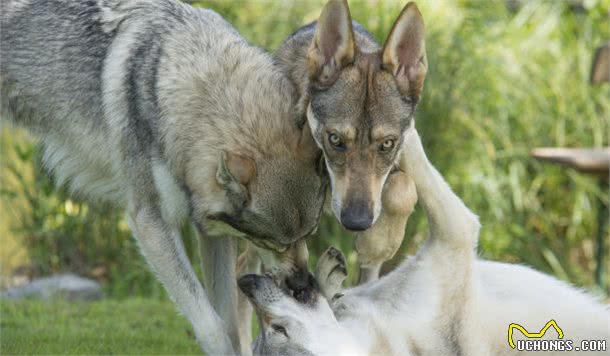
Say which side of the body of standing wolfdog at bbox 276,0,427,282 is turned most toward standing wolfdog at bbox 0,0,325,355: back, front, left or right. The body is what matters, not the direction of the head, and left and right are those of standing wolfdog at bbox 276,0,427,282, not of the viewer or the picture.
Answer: right

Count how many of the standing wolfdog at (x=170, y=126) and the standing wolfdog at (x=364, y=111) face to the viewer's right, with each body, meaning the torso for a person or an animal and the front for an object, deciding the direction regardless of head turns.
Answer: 1

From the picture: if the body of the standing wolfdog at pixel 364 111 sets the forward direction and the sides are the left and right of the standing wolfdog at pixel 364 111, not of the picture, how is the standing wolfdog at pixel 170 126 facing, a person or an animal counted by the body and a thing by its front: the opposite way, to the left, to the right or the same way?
to the left

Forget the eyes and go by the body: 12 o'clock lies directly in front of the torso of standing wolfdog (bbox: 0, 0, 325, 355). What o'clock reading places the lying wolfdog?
The lying wolfdog is roughly at 1 o'clock from the standing wolfdog.

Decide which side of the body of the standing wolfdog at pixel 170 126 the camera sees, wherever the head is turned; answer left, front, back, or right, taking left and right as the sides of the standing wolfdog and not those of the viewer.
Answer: right

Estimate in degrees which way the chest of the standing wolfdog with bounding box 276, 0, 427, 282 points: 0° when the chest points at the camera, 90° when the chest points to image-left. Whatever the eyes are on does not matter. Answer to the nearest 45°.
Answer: approximately 0°
